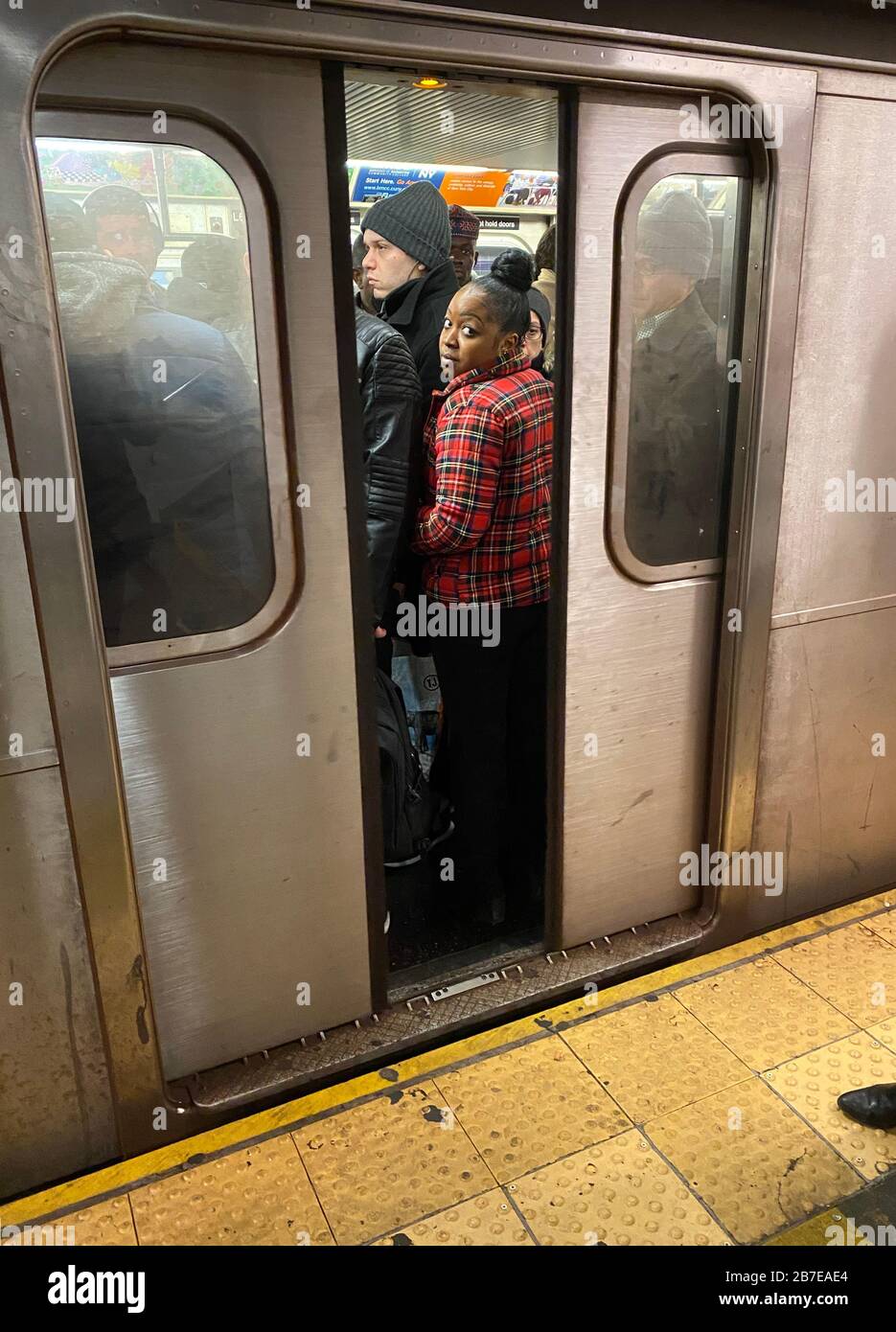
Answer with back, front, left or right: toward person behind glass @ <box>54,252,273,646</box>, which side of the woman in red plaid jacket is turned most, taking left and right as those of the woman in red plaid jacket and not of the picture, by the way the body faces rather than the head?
left

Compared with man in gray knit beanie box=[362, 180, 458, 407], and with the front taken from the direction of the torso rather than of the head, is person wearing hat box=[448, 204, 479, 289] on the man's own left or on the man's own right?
on the man's own right

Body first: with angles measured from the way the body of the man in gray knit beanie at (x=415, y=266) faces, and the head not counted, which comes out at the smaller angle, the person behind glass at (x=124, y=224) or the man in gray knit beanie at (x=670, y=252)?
the person behind glass

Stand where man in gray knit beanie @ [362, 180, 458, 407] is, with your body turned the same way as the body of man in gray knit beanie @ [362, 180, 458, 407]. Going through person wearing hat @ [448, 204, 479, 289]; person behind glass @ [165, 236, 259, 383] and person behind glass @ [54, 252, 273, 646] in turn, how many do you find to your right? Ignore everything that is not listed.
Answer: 1

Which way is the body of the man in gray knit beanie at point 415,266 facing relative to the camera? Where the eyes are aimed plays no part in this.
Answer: to the viewer's left

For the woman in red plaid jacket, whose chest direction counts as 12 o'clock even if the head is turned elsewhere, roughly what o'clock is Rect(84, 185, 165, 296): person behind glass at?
The person behind glass is roughly at 9 o'clock from the woman in red plaid jacket.

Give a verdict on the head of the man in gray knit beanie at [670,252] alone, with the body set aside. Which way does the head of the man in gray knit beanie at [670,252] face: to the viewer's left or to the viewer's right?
to the viewer's left

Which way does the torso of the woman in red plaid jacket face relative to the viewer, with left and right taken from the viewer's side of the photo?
facing away from the viewer and to the left of the viewer

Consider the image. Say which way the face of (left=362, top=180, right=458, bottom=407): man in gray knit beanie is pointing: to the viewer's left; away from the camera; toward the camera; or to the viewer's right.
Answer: to the viewer's left

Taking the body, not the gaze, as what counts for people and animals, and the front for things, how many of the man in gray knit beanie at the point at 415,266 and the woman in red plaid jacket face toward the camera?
0
